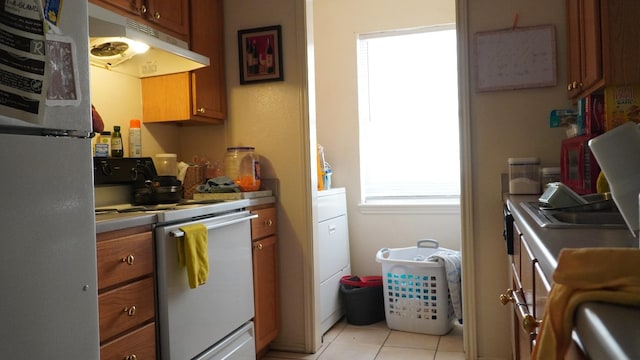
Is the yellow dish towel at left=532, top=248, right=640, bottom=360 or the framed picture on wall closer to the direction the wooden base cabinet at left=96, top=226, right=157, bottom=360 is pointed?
the yellow dish towel

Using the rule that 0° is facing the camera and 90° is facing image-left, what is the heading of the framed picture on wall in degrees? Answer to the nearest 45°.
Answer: approximately 0°

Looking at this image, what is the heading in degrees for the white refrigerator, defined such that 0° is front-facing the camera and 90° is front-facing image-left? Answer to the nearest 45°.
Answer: approximately 315°

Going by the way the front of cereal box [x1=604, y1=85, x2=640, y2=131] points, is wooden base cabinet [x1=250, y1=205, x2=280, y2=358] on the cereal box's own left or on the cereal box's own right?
on the cereal box's own right

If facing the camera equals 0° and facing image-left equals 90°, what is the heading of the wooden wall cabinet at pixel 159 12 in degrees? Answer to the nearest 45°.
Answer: approximately 315°

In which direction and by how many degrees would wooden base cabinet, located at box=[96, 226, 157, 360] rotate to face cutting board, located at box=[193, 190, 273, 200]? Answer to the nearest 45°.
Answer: approximately 90° to its left

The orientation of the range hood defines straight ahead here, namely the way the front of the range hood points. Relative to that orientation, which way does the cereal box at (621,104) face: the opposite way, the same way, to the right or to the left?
to the right

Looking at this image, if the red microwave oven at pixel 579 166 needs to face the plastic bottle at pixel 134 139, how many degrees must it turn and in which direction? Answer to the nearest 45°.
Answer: approximately 45° to its right

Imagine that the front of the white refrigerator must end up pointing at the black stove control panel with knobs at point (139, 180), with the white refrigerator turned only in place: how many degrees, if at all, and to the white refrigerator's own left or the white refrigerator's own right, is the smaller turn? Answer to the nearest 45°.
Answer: approximately 135° to the white refrigerator's own left
